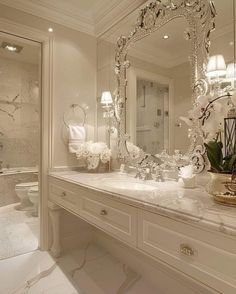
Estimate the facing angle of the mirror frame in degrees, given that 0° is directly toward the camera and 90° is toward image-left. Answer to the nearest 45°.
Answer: approximately 45°

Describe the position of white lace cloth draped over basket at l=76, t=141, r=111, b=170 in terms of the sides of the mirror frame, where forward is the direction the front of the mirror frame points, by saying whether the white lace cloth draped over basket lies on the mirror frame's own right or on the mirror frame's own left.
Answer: on the mirror frame's own right

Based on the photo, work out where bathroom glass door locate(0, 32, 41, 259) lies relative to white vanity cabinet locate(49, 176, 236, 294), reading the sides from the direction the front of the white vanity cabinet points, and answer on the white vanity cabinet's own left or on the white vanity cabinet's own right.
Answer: on the white vanity cabinet's own right

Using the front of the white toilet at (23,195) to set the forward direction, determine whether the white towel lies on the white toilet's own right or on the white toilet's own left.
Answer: on the white toilet's own left

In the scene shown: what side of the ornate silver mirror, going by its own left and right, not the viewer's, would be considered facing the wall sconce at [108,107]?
right

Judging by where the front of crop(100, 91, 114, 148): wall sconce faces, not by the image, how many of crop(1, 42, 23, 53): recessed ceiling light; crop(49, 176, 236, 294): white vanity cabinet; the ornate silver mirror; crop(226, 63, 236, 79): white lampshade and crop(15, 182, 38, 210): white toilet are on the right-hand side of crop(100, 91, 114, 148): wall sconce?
2

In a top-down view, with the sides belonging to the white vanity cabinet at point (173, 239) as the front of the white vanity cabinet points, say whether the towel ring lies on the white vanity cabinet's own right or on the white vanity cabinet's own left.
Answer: on the white vanity cabinet's own right

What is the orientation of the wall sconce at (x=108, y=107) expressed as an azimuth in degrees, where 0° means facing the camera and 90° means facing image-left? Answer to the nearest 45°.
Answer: approximately 45°

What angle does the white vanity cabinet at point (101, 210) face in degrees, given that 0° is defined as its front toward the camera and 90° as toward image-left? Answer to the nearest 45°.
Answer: approximately 45°
